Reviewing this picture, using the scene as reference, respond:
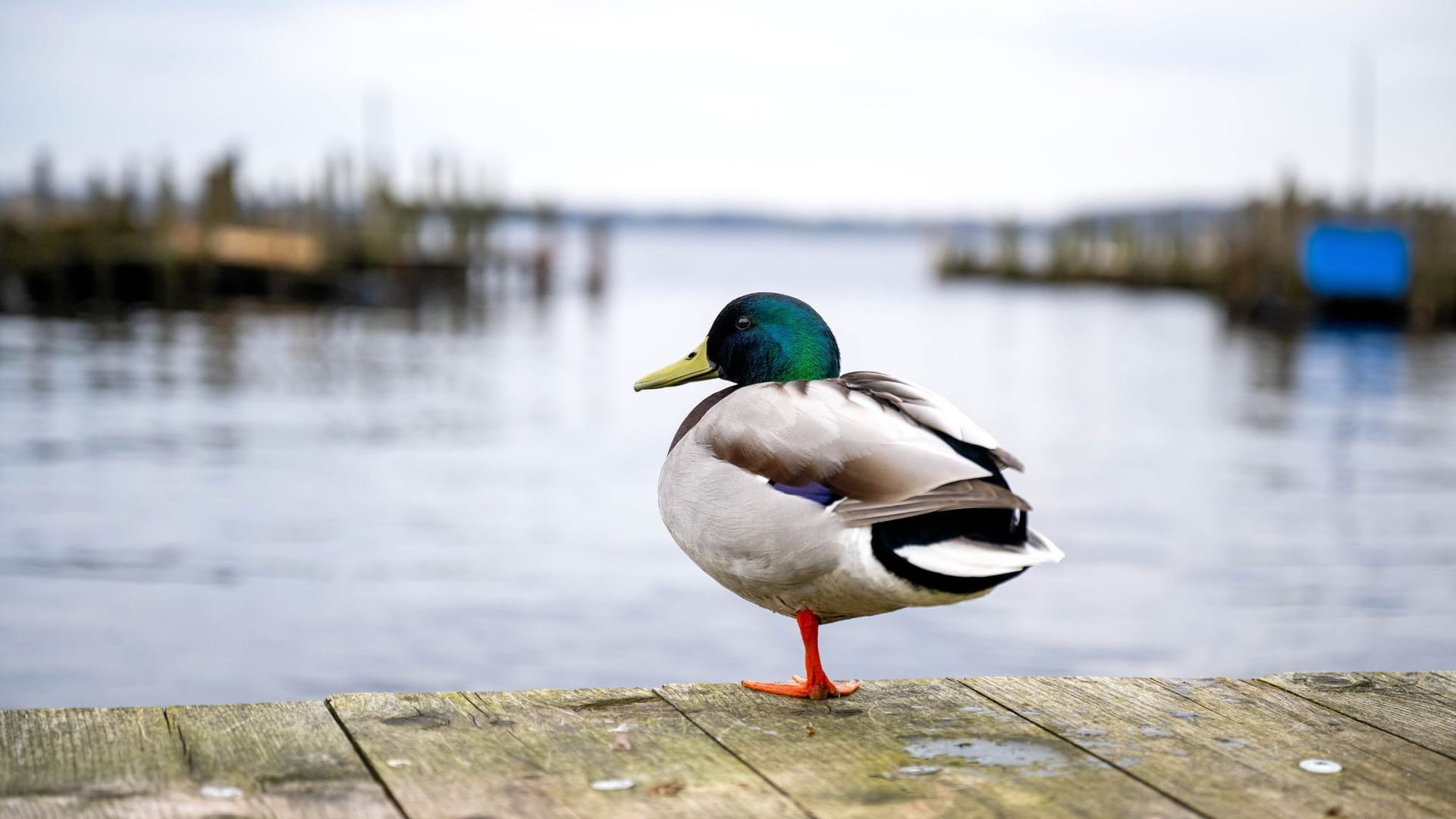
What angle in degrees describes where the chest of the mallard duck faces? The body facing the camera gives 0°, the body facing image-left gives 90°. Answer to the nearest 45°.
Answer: approximately 90°

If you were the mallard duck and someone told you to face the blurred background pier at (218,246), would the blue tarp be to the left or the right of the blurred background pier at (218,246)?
right
